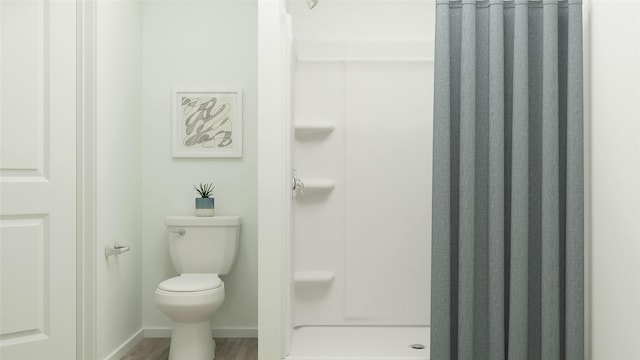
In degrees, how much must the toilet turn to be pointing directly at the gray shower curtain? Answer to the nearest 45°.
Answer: approximately 45° to its left

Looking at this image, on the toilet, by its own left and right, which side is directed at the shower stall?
left

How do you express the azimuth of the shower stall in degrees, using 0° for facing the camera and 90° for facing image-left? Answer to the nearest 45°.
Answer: approximately 0°

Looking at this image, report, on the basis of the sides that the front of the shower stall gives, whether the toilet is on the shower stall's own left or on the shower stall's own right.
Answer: on the shower stall's own right

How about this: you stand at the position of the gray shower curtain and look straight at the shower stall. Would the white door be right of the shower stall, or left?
left

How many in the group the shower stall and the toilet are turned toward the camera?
2

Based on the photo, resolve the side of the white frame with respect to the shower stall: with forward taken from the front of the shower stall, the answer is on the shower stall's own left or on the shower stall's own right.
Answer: on the shower stall's own right

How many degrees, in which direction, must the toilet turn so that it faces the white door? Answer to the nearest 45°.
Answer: approximately 45° to its right
